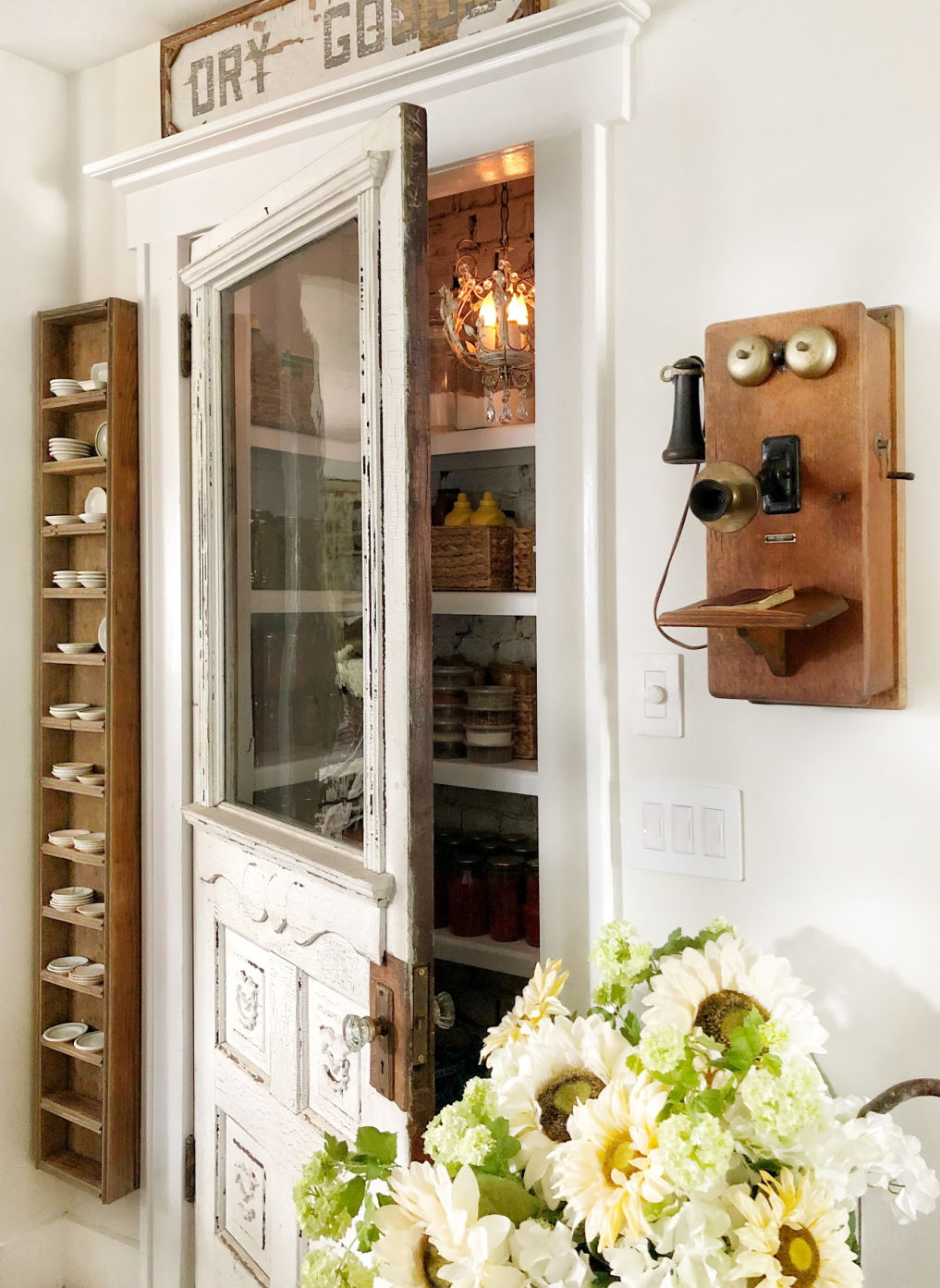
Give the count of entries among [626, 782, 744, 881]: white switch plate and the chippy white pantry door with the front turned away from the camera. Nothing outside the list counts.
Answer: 0

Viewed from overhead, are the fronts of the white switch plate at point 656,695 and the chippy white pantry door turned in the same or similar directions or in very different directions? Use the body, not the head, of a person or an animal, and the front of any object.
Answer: same or similar directions

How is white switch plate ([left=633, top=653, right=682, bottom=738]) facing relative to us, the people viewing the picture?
facing the viewer and to the left of the viewer

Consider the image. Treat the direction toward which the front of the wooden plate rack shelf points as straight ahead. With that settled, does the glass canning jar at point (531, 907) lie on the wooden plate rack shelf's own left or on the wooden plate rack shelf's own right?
on the wooden plate rack shelf's own left

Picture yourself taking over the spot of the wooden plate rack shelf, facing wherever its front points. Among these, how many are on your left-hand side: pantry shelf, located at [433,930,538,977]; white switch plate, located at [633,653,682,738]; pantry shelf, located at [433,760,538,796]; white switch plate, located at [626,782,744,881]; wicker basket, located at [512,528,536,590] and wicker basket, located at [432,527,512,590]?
6

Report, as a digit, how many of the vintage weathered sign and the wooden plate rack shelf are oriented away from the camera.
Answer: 0

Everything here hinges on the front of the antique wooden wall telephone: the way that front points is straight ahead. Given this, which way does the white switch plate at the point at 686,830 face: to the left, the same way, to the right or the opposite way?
the same way

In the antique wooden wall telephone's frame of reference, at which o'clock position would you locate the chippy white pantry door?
The chippy white pantry door is roughly at 2 o'clock from the antique wooden wall telephone.

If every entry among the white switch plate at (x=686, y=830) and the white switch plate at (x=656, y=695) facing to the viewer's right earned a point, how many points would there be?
0

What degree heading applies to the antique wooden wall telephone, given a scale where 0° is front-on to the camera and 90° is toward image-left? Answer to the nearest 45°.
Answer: approximately 45°

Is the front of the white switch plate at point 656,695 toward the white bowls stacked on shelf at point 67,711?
no

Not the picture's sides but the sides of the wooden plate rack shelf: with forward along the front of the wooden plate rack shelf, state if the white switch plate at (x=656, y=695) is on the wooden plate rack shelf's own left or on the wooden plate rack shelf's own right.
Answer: on the wooden plate rack shelf's own left

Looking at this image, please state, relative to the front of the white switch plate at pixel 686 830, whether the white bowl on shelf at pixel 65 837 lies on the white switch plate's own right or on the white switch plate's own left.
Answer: on the white switch plate's own right

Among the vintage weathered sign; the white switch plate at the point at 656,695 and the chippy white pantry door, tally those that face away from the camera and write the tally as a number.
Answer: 0
